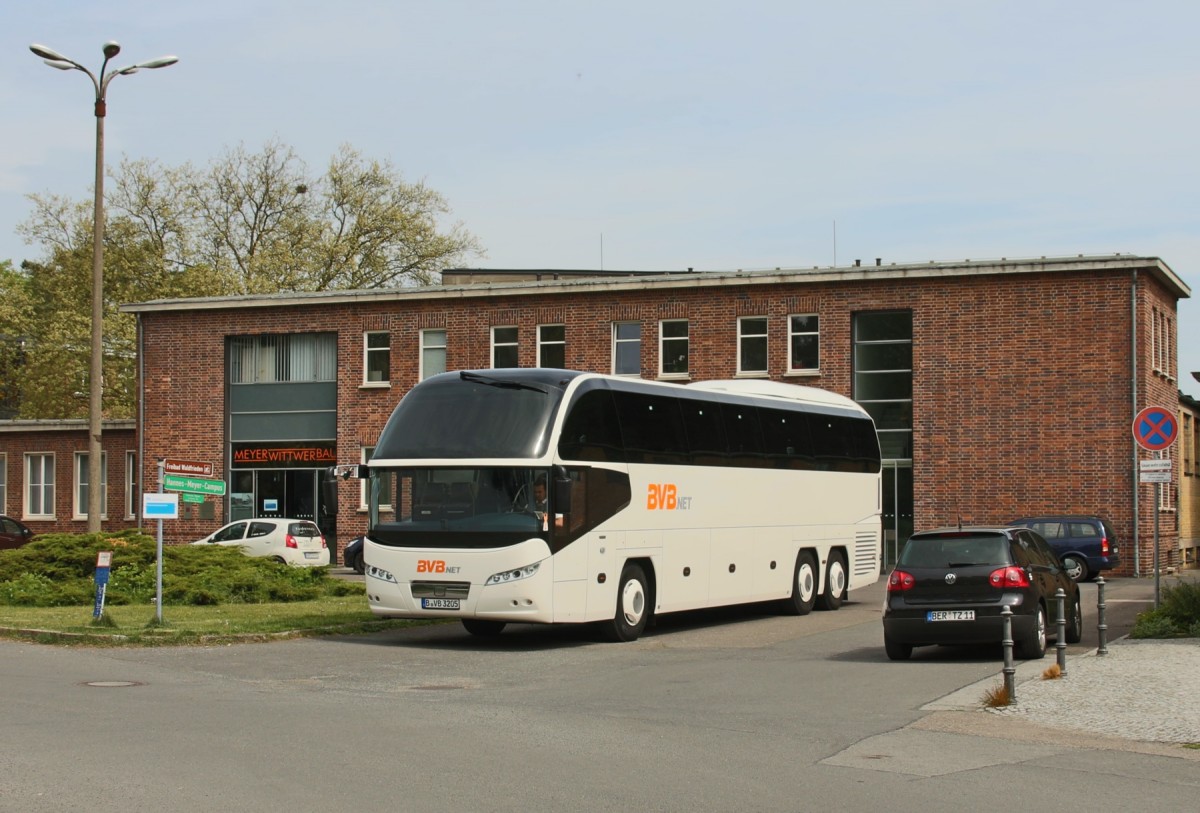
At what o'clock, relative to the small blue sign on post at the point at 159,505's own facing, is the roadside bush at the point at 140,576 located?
The roadside bush is roughly at 6 o'clock from the small blue sign on post.

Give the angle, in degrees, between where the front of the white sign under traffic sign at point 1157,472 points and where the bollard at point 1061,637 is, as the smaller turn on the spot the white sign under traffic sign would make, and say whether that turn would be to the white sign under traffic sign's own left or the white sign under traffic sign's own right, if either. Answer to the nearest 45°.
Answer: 0° — it already faces it

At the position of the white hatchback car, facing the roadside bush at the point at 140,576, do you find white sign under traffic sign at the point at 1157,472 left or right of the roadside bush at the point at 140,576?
left

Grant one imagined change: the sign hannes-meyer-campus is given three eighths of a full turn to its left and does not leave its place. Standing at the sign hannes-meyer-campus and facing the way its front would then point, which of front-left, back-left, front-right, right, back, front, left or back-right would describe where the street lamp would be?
front-left

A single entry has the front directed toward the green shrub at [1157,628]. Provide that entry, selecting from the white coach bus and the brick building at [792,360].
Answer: the brick building

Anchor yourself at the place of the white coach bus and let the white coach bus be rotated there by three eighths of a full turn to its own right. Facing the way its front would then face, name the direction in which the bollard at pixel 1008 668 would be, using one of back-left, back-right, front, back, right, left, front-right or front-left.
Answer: back-right

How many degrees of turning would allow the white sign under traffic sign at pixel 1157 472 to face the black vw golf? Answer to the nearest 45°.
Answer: approximately 45° to its right

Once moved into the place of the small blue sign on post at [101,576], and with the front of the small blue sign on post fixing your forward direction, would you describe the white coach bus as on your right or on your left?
on your left

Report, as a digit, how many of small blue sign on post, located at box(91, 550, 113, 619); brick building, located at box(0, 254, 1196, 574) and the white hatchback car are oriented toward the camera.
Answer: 2

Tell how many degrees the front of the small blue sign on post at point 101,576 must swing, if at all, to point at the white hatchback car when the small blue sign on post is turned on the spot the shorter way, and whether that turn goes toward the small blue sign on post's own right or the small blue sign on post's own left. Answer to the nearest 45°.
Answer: approximately 180°

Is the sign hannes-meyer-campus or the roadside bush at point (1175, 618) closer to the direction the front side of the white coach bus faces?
the sign hannes-meyer-campus

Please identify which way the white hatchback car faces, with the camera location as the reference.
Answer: facing away from the viewer and to the left of the viewer

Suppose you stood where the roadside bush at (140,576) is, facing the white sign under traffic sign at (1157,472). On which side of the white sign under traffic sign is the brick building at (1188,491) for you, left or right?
left
